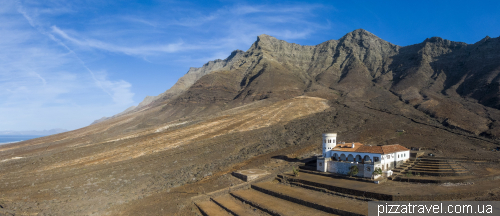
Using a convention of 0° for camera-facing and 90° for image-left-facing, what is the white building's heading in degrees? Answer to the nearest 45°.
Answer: approximately 45°
